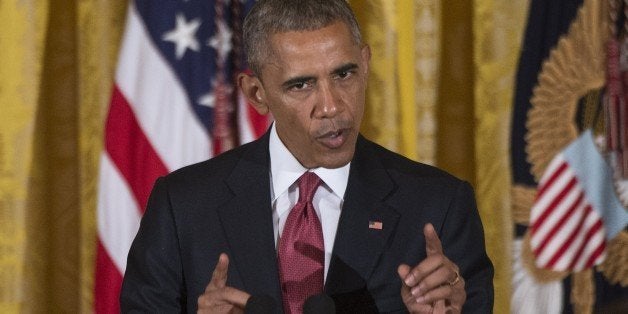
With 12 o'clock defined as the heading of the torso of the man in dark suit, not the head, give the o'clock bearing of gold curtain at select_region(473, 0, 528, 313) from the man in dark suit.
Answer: The gold curtain is roughly at 7 o'clock from the man in dark suit.

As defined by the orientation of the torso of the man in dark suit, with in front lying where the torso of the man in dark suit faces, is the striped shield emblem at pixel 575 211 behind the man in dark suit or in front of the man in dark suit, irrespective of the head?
behind

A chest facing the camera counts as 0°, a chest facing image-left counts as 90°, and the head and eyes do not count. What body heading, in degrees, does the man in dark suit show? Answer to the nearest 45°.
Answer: approximately 0°

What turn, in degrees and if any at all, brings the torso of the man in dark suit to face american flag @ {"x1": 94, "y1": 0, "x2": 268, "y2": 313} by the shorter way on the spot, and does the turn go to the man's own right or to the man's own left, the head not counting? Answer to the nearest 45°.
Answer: approximately 135° to the man's own right

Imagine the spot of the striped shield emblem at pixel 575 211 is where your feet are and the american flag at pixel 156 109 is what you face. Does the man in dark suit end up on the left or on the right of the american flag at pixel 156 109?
left
